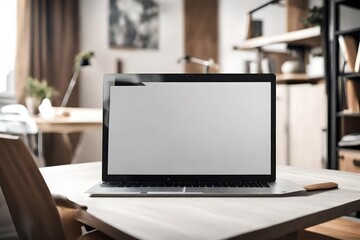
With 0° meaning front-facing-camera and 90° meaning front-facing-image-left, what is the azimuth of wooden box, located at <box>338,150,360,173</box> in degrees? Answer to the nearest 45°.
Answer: approximately 45°

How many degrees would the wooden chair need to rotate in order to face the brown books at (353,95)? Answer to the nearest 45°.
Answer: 0° — it already faces it

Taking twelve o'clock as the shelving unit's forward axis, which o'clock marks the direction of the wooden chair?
The wooden chair is roughly at 11 o'clock from the shelving unit.

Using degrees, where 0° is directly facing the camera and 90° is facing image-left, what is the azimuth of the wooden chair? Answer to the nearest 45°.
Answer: approximately 225°

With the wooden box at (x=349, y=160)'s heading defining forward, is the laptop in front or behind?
in front

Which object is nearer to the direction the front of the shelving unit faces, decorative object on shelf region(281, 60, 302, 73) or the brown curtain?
the brown curtain
